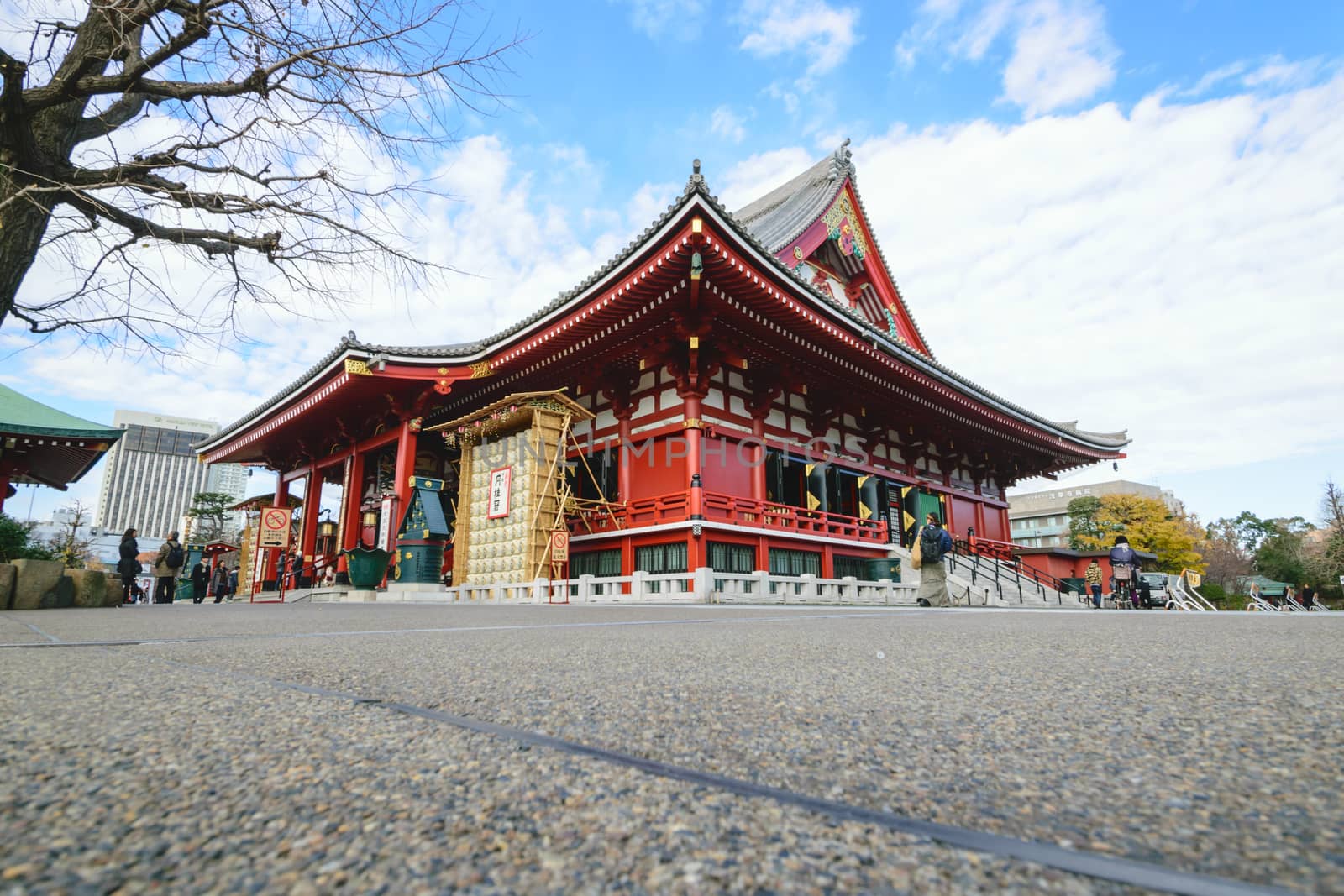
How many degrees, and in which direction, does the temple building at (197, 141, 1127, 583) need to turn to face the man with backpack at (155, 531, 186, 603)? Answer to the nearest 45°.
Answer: approximately 45° to its right

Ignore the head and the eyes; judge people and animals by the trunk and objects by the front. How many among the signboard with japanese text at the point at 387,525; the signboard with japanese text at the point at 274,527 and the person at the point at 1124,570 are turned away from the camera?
1

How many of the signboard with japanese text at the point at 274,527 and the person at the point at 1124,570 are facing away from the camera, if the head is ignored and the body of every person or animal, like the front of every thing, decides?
1

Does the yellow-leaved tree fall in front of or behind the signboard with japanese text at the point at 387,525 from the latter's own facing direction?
behind

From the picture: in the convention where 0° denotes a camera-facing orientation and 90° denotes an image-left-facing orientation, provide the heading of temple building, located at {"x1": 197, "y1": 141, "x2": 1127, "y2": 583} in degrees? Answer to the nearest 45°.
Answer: approximately 45°

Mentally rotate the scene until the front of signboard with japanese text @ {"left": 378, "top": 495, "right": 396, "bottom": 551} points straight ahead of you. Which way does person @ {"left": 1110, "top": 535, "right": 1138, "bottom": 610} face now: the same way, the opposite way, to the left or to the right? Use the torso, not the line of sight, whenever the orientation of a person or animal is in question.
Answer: the opposite way

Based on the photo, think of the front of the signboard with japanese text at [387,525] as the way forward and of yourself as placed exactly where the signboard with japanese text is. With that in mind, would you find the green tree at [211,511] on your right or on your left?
on your right

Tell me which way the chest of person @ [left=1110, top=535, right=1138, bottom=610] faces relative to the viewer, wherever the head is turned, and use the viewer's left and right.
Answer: facing away from the viewer

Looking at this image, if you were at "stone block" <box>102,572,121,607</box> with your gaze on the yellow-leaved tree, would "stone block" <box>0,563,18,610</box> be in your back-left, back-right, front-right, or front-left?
back-right

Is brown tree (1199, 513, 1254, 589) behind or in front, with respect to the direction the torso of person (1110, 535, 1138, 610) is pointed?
in front

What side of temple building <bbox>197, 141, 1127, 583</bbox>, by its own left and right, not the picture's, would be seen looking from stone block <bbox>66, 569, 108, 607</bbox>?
front

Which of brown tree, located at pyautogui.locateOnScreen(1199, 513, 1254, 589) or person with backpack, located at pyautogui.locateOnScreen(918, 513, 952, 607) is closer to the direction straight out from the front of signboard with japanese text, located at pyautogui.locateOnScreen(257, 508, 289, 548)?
the person with backpack

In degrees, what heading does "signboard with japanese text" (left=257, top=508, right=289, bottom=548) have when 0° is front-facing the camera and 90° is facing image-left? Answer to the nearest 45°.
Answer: approximately 0°

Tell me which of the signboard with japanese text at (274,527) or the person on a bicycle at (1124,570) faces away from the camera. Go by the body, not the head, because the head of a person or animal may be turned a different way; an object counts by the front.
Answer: the person on a bicycle

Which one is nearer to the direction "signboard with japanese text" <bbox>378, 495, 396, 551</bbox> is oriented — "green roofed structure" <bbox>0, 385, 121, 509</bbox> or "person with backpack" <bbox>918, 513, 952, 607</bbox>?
the green roofed structure
